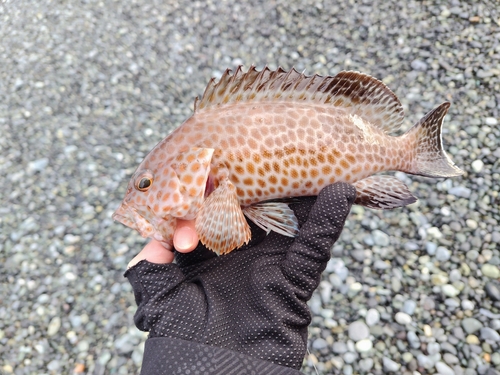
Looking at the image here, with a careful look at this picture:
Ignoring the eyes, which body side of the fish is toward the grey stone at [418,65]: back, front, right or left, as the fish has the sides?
right

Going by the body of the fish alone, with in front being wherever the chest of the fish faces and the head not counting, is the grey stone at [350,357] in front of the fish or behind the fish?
behind

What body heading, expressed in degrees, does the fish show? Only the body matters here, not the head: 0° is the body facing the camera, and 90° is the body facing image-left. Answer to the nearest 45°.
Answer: approximately 90°

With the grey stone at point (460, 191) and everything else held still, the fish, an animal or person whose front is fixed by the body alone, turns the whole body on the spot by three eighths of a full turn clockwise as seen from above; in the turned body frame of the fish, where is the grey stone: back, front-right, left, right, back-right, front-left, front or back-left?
front

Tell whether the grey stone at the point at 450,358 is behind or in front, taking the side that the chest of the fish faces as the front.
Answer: behind

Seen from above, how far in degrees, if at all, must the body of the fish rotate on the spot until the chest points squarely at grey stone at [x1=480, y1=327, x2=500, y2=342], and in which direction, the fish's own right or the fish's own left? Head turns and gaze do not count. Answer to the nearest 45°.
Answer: approximately 180°

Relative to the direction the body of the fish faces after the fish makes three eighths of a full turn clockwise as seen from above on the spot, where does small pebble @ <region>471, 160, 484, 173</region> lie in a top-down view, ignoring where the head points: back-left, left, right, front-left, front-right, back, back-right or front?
front
